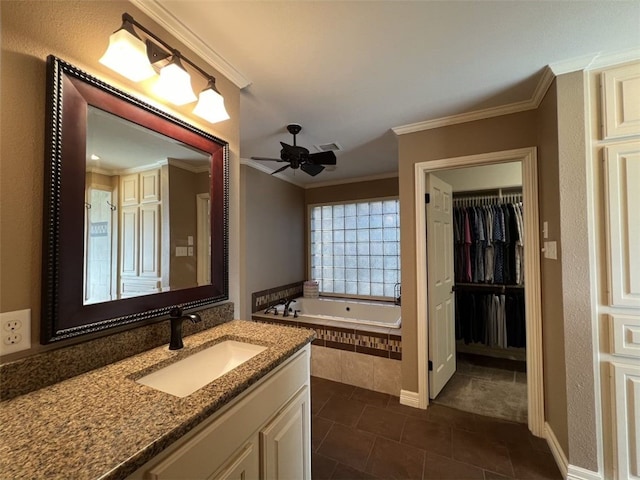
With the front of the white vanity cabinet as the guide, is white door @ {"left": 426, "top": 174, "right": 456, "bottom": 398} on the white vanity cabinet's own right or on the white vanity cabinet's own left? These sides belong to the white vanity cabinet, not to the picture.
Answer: on the white vanity cabinet's own left

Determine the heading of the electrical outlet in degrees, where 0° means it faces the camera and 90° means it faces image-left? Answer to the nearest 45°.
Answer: approximately 315°

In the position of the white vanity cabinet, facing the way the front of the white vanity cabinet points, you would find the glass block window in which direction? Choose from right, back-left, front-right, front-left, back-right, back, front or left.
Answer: left

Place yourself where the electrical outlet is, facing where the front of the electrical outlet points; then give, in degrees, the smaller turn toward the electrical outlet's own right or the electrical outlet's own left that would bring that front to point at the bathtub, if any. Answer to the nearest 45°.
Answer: approximately 45° to the electrical outlet's own left

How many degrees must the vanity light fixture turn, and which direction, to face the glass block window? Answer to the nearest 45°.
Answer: approximately 90° to its left

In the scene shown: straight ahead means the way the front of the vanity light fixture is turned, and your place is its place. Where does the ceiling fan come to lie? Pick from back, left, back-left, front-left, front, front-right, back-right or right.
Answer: left

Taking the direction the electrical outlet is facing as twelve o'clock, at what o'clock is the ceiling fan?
The ceiling fan is roughly at 10 o'clock from the electrical outlet.

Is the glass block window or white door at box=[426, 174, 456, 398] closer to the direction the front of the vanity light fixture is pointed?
the white door
